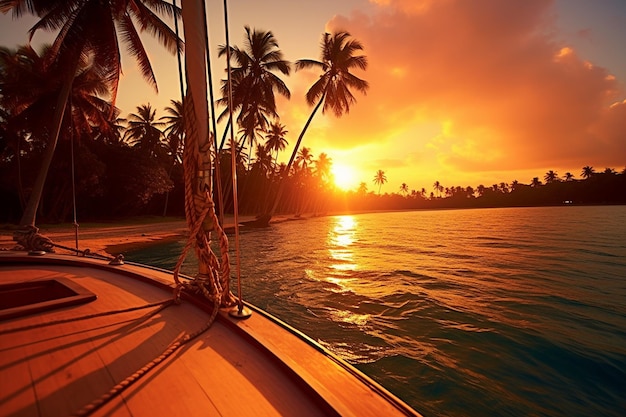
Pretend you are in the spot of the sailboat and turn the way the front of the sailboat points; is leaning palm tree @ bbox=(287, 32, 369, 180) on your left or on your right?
on your right

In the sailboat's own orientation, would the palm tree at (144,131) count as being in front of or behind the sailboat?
in front

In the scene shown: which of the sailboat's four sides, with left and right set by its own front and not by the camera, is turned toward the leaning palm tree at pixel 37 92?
front

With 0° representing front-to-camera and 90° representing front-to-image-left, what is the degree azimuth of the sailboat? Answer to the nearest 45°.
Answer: approximately 135°

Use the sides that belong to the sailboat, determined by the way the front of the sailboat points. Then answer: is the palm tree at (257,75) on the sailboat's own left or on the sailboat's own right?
on the sailboat's own right

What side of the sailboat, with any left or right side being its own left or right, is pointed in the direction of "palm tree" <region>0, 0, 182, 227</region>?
front
